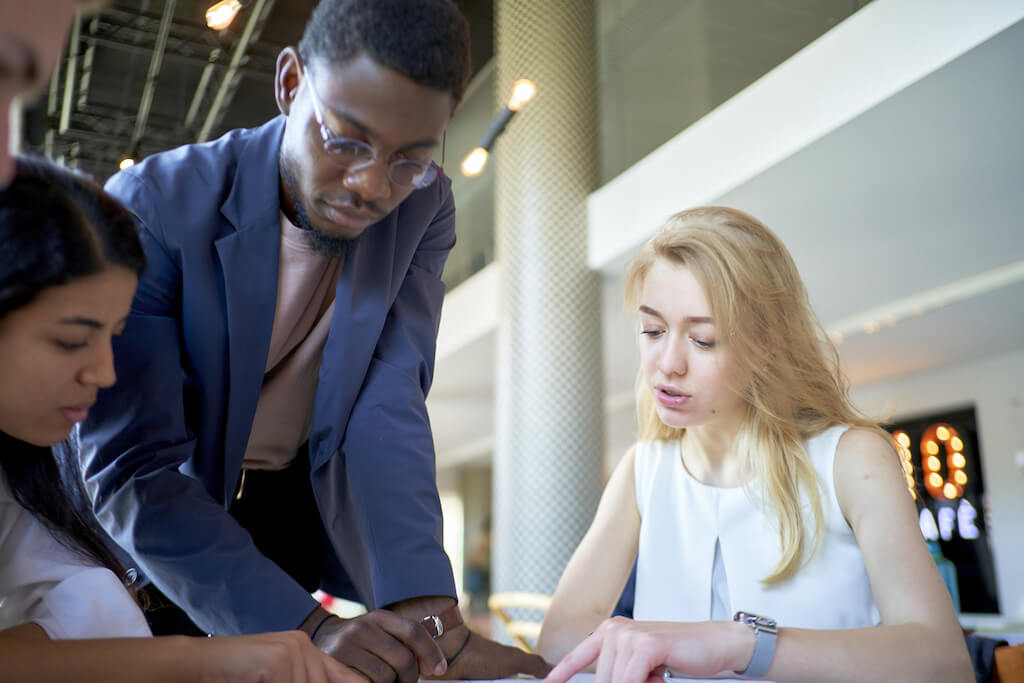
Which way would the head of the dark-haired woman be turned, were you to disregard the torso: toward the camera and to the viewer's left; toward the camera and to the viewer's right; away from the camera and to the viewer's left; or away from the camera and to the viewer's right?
toward the camera and to the viewer's right

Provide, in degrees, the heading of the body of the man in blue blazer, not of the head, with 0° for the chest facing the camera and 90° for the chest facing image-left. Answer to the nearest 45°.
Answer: approximately 315°

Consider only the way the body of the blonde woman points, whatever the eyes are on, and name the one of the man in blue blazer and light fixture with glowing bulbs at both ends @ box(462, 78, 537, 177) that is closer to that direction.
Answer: the man in blue blazer

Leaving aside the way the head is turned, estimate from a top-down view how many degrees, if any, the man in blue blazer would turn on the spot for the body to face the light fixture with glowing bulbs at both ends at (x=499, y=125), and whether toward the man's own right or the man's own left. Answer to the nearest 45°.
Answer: approximately 135° to the man's own left

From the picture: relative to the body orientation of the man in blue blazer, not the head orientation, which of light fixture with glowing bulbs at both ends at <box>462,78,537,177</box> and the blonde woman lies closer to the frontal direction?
the blonde woman

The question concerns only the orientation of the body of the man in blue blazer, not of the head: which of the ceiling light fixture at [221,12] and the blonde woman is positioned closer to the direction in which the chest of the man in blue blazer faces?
the blonde woman

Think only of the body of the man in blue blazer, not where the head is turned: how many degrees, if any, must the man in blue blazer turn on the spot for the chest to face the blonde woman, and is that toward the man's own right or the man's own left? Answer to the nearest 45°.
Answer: approximately 45° to the man's own left

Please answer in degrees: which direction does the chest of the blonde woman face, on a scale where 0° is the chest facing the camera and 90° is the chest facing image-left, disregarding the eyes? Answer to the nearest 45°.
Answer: approximately 45°
